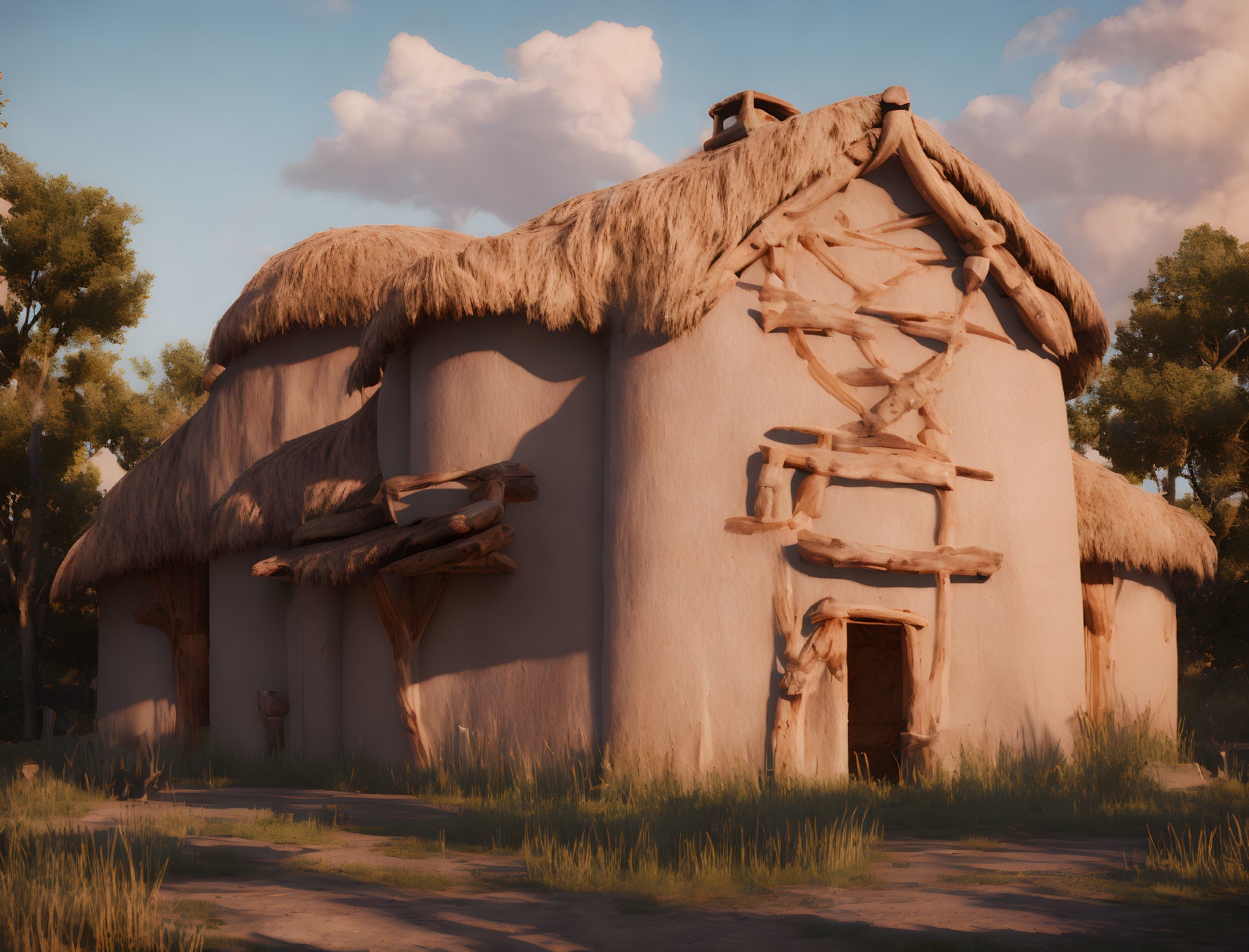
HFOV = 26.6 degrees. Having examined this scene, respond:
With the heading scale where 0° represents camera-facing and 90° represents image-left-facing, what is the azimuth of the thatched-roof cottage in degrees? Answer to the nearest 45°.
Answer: approximately 315°

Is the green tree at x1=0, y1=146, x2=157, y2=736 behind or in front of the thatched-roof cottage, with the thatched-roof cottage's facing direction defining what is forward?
behind

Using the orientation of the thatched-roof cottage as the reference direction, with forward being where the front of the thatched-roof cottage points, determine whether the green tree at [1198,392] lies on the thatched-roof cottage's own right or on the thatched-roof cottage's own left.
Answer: on the thatched-roof cottage's own left
